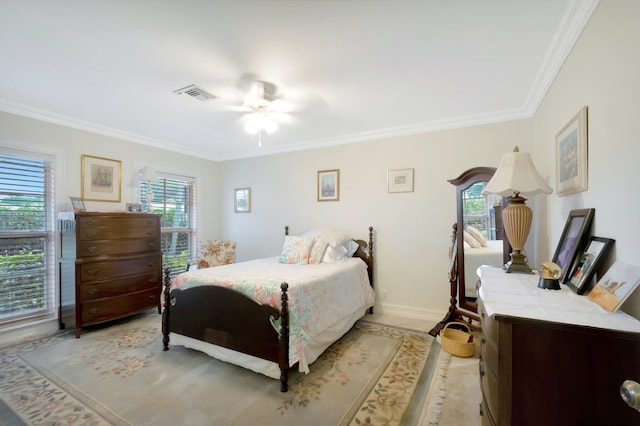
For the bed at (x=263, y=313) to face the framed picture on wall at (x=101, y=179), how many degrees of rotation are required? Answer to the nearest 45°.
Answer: approximately 90° to its right

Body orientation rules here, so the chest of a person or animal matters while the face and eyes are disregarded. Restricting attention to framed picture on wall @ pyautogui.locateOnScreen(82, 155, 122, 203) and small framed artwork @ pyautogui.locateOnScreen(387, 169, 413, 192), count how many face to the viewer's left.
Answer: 0

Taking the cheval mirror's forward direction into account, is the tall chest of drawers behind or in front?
in front

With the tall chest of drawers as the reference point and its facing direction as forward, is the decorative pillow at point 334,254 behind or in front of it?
in front

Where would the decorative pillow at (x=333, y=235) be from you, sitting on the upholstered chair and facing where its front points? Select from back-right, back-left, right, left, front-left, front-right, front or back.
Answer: left

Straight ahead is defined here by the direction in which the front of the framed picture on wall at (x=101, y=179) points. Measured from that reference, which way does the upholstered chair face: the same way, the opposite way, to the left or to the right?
to the right

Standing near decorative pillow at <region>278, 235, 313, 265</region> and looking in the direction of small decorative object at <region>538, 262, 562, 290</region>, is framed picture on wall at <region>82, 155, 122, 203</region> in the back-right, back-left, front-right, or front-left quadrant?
back-right

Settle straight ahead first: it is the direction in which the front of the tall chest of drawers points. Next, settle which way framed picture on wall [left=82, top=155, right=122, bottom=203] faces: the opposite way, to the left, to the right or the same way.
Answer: the same way

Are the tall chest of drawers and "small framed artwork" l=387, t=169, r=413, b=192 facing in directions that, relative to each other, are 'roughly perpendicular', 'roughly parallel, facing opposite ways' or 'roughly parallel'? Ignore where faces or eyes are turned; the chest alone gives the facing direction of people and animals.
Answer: roughly perpendicular

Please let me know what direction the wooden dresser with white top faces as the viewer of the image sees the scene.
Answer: facing to the left of the viewer

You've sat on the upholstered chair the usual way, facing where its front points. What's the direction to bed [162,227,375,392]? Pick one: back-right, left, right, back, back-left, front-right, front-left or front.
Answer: front-left

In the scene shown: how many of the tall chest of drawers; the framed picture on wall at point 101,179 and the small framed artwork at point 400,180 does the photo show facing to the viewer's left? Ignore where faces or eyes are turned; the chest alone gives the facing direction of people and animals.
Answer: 0

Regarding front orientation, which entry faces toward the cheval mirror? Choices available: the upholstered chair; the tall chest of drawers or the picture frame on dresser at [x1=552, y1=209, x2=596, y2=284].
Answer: the tall chest of drawers

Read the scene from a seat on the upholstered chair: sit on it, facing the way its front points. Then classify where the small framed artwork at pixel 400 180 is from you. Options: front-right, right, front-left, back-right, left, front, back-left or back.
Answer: left

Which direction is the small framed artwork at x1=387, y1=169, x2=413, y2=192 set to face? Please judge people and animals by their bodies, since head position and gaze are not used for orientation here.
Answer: toward the camera

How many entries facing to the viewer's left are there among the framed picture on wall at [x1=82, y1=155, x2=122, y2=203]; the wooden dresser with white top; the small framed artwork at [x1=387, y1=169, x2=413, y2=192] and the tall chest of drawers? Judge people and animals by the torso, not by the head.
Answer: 1
